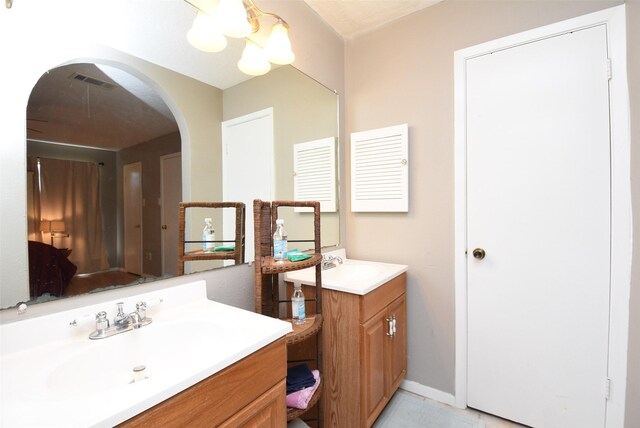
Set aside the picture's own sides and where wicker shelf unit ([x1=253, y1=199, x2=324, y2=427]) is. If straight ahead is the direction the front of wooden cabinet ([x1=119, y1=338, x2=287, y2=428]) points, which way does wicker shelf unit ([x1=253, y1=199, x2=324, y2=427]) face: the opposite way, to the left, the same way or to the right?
the same way

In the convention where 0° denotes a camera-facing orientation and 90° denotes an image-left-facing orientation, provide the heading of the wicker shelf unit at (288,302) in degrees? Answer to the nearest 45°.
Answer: approximately 315°

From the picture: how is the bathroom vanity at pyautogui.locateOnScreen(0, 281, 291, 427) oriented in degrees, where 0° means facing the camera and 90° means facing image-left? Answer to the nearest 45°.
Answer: approximately 315°

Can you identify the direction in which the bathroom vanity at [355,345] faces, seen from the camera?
facing the viewer and to the right of the viewer

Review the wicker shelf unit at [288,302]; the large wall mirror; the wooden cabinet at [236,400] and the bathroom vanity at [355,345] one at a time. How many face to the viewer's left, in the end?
0

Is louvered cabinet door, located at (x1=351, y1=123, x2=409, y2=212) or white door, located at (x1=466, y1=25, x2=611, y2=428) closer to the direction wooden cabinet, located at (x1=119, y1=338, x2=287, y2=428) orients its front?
the white door

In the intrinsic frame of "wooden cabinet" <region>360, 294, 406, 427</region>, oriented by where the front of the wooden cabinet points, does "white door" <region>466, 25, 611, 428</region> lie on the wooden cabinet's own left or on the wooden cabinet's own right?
on the wooden cabinet's own left

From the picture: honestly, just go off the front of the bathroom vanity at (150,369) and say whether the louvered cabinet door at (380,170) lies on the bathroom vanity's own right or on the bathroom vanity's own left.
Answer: on the bathroom vanity's own left

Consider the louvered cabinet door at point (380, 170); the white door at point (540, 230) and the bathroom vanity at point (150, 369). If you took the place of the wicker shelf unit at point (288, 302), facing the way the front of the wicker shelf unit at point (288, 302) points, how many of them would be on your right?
1

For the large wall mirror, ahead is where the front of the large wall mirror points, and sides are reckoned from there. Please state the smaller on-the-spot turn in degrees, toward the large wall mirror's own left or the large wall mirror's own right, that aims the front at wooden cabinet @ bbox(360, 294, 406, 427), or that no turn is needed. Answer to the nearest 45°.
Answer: approximately 45° to the large wall mirror's own left

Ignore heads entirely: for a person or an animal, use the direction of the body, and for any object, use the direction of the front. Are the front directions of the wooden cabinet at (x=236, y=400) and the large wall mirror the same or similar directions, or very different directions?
same or similar directions

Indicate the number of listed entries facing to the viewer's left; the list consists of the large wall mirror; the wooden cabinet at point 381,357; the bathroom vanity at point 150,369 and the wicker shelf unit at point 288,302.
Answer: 0

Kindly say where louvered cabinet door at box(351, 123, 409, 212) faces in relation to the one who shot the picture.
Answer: facing the viewer and to the left of the viewer

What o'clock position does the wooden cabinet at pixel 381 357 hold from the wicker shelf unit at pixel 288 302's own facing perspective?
The wooden cabinet is roughly at 10 o'clock from the wicker shelf unit.

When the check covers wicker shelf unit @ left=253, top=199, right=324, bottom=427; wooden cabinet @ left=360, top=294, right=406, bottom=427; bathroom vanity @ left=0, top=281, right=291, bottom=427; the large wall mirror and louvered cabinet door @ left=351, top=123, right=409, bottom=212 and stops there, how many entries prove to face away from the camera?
0

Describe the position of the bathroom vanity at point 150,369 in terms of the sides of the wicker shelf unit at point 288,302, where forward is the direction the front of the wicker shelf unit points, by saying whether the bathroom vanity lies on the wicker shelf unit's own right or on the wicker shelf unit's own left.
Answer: on the wicker shelf unit's own right
